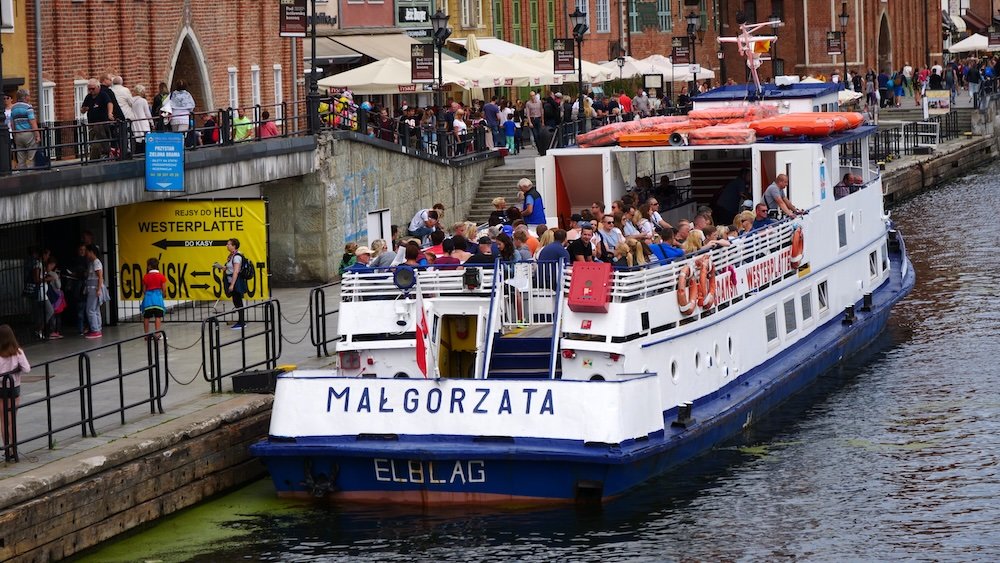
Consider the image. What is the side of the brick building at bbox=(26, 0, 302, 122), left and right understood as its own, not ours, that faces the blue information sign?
front

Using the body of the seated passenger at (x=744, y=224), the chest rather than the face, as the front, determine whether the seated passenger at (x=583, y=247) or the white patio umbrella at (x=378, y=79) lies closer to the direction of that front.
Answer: the seated passenger

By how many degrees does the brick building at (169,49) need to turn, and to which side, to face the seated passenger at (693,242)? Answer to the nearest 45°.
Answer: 0° — it already faces them

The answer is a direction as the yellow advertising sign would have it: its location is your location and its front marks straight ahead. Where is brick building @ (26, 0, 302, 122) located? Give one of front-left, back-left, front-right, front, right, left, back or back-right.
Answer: back

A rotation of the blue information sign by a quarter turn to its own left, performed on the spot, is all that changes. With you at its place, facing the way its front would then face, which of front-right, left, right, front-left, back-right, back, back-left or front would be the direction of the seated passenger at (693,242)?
front-right

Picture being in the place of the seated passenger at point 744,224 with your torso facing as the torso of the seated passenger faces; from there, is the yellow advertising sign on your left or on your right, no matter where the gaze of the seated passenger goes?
on your right

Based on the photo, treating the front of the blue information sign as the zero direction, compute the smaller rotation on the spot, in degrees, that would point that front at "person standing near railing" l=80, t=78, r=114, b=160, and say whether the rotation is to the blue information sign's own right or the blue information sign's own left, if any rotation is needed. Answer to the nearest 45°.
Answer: approximately 90° to the blue information sign's own right

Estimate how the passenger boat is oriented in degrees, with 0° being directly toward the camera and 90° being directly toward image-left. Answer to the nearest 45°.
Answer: approximately 225°
